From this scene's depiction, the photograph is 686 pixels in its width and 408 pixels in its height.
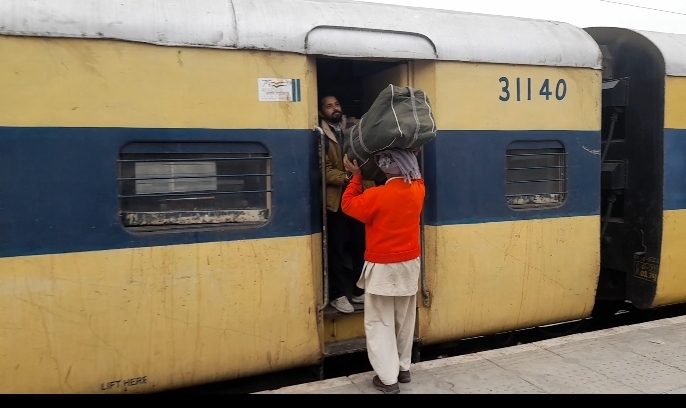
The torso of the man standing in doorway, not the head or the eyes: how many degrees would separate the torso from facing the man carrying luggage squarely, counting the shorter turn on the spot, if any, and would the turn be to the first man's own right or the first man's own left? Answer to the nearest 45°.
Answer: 0° — they already face them

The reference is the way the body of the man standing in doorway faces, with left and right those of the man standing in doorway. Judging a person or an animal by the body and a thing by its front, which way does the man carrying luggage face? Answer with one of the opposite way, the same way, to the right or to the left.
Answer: the opposite way

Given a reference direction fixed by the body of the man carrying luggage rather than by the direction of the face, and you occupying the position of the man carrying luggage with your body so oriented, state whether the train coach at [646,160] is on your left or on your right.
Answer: on your right

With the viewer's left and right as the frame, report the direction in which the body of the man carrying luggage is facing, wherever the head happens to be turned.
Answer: facing away from the viewer and to the left of the viewer

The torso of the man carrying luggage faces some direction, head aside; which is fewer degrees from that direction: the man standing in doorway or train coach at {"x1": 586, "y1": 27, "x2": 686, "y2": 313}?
the man standing in doorway

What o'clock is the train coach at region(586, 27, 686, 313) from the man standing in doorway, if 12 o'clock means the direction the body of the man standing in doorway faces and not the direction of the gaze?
The train coach is roughly at 10 o'clock from the man standing in doorway.

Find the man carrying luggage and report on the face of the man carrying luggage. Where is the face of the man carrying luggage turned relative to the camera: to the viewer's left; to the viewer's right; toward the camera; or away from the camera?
away from the camera

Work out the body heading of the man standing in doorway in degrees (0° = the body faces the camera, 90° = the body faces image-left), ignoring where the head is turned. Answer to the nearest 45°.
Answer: approximately 315°
